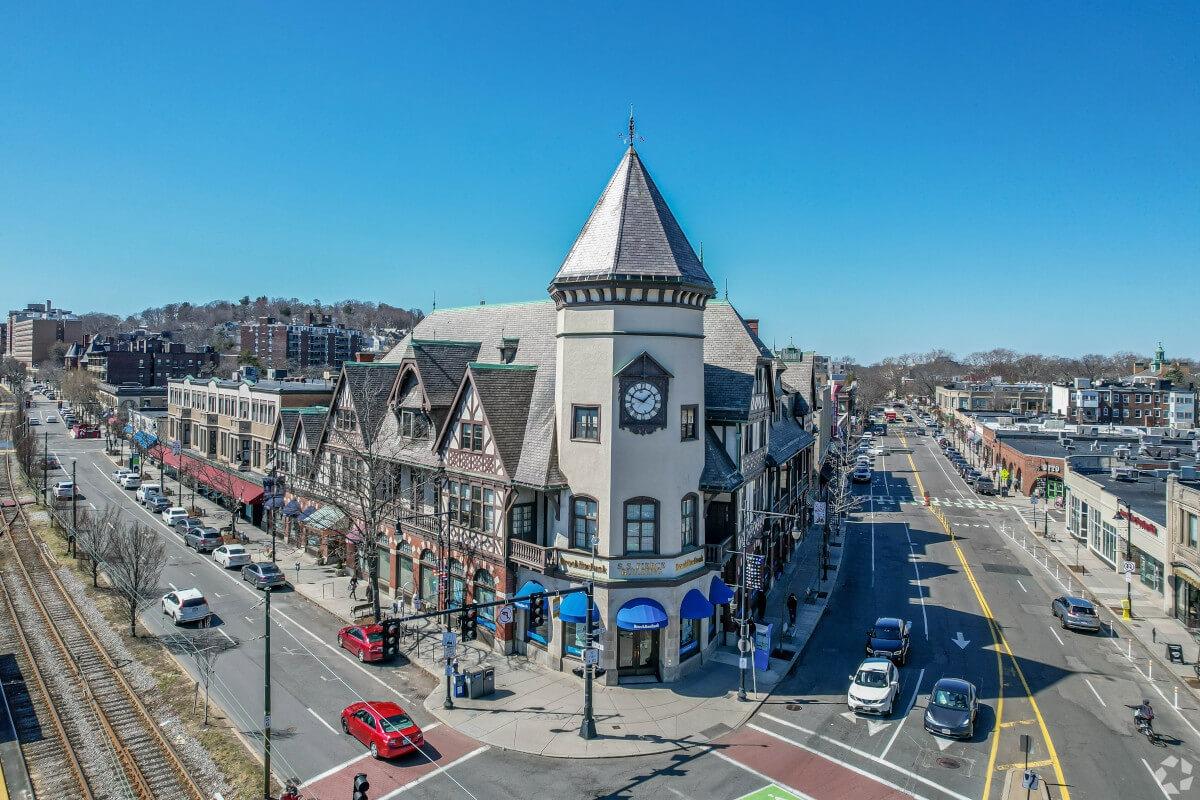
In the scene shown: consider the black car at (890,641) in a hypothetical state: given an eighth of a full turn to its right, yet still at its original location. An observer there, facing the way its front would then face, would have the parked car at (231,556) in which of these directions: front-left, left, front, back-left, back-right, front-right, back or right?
front-right

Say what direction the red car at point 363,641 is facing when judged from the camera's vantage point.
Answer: facing away from the viewer and to the left of the viewer

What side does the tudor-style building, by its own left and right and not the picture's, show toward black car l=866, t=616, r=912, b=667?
left

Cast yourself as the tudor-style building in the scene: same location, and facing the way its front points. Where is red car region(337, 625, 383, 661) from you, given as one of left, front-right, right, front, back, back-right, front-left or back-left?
right

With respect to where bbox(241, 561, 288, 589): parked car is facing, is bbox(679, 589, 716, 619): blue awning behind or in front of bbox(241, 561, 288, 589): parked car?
behind

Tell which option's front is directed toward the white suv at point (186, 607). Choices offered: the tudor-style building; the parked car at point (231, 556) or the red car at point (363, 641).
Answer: the red car

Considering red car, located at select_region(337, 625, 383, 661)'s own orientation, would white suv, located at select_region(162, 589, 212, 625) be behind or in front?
in front

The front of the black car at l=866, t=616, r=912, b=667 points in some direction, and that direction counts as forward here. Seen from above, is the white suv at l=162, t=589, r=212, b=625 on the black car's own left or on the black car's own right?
on the black car's own right

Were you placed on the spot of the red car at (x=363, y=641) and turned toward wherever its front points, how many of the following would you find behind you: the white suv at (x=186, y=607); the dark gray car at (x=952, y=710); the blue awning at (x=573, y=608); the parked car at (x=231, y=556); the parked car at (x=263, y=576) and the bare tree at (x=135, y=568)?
2

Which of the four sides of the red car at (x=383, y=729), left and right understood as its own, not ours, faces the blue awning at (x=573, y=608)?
right

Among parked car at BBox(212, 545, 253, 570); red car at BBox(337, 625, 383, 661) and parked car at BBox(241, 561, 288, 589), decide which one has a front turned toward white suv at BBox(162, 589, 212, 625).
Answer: the red car
